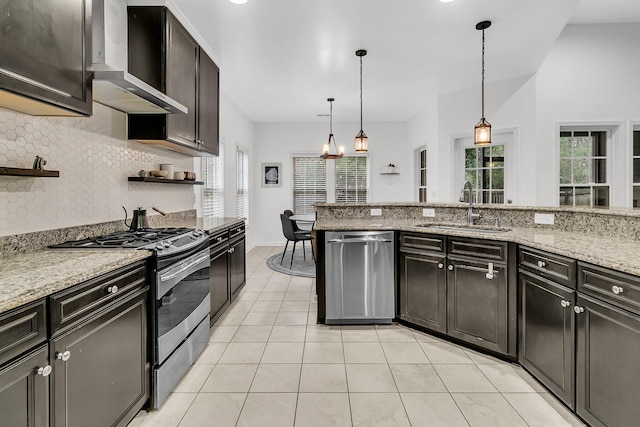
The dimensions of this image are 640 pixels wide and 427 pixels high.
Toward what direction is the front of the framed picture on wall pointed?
toward the camera

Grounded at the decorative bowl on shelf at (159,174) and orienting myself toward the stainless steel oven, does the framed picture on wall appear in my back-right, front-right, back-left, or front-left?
back-left

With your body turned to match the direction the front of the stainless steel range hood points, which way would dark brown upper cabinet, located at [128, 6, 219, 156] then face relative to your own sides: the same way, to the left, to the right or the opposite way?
the same way

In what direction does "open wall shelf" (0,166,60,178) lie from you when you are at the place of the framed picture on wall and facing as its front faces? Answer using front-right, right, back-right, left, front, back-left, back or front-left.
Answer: front

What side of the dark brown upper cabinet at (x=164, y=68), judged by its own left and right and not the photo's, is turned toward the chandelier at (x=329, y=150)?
left

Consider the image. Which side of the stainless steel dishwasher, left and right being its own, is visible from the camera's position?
front

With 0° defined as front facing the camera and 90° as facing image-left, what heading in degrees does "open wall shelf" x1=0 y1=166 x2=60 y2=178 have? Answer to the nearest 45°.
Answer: approximately 315°

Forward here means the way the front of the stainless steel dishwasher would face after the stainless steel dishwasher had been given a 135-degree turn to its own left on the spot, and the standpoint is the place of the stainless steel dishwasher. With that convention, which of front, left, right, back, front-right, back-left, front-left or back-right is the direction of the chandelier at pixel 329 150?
front-left

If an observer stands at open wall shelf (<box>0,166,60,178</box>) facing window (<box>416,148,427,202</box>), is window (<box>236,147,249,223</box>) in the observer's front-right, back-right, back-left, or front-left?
front-left

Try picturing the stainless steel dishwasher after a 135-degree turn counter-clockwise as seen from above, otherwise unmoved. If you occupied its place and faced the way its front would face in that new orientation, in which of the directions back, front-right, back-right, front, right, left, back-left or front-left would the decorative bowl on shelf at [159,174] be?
back-left

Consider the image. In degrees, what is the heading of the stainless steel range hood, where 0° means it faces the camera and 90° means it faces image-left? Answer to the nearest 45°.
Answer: approximately 315°

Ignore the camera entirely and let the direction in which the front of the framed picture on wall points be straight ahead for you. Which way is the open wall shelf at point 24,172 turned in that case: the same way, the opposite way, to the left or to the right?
to the left

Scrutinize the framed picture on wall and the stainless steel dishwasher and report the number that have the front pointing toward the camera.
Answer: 2
